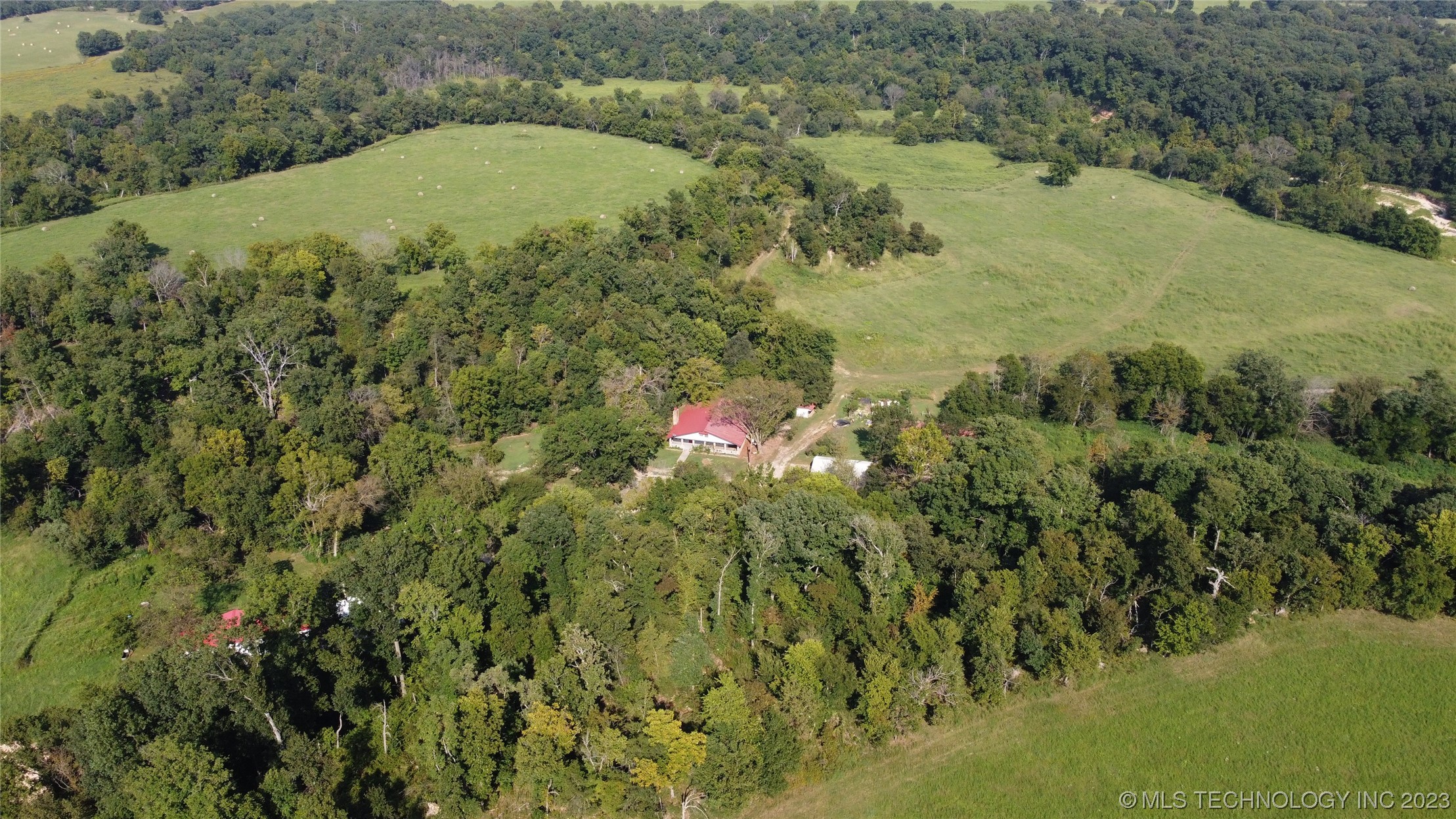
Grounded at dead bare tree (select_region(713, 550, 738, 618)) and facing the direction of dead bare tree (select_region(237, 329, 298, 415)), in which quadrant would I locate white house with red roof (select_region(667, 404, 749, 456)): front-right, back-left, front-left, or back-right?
front-right

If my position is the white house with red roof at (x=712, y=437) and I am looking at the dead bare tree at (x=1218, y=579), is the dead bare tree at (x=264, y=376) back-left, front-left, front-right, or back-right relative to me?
back-right

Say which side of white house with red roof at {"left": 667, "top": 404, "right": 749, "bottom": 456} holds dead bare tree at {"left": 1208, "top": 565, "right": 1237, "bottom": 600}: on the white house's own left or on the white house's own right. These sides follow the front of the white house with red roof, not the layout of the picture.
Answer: on the white house's own left

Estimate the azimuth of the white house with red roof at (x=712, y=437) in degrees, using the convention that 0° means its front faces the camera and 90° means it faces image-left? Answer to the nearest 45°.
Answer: approximately 0°

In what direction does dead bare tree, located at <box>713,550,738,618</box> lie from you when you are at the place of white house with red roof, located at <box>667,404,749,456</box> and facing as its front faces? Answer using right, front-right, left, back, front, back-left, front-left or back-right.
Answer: front

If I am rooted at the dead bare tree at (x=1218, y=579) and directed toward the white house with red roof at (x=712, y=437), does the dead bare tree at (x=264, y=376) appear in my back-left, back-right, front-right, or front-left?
front-left

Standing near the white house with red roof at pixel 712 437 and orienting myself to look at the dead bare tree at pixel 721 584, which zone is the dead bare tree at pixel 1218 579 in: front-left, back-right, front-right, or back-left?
front-left

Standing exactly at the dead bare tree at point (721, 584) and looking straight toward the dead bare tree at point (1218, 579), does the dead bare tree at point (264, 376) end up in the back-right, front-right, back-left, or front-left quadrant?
back-left

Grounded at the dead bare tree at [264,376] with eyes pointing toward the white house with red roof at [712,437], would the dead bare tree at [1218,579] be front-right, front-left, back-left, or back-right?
front-right

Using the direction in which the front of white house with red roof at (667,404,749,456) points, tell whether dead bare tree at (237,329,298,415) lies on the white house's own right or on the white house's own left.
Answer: on the white house's own right

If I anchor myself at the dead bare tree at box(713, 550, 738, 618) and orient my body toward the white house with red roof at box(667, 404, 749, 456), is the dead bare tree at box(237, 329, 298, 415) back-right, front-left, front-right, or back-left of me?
front-left
